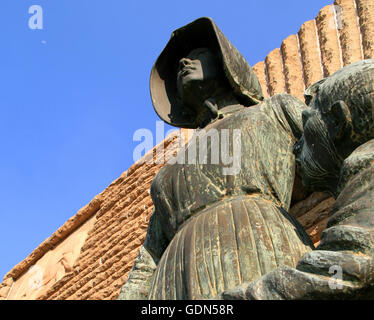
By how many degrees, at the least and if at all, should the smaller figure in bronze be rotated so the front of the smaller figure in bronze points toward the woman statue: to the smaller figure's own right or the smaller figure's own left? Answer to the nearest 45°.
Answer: approximately 45° to the smaller figure's own right

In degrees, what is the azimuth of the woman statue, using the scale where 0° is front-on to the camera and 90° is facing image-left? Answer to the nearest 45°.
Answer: approximately 45°

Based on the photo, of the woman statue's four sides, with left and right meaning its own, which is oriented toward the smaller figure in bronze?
left

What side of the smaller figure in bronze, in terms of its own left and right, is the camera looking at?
left
